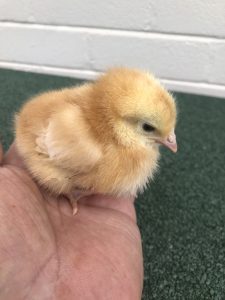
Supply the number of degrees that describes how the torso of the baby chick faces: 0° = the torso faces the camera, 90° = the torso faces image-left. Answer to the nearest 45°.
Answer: approximately 270°
